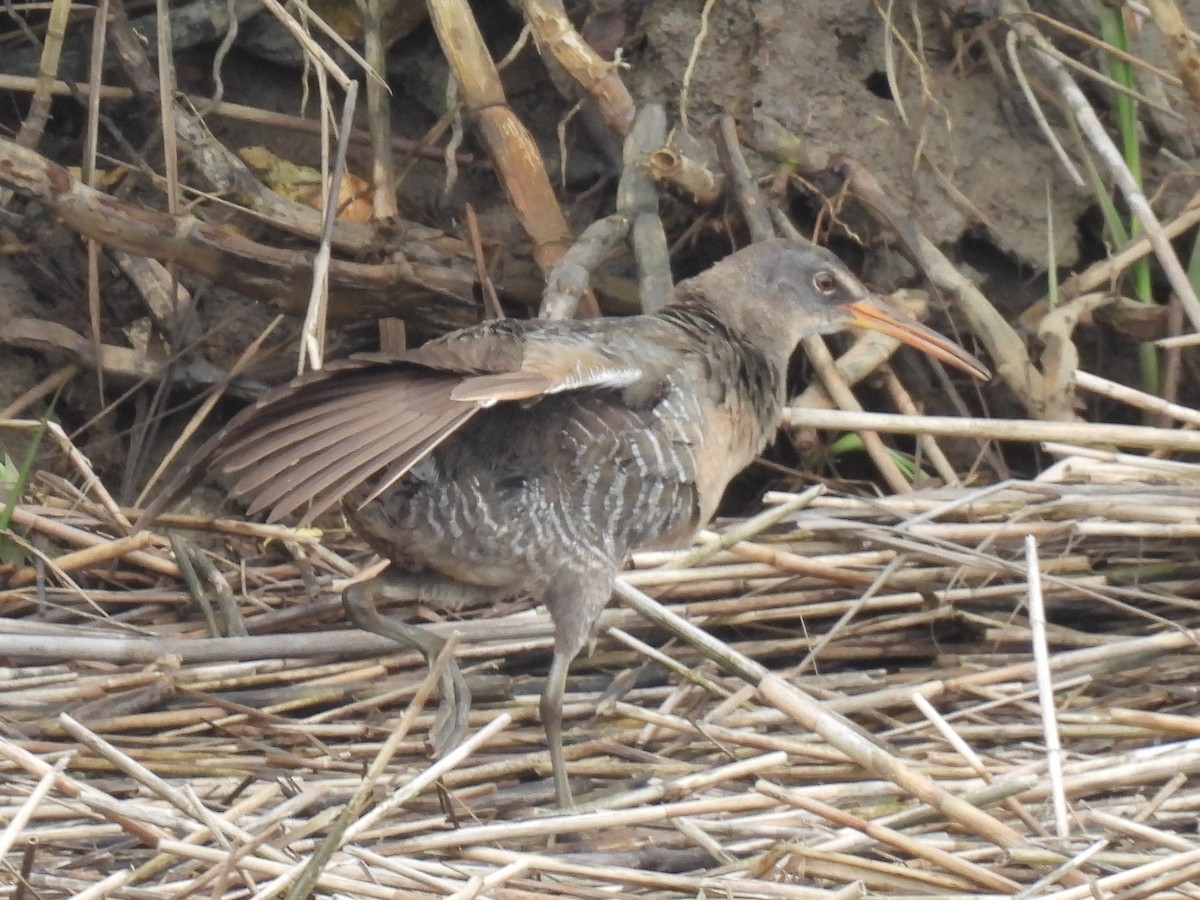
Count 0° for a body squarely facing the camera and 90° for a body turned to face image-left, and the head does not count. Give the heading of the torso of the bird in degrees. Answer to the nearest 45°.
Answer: approximately 270°
